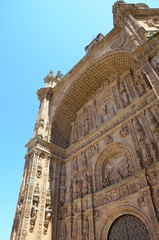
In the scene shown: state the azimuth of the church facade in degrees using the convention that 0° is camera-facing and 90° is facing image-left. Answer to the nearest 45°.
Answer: approximately 45°
